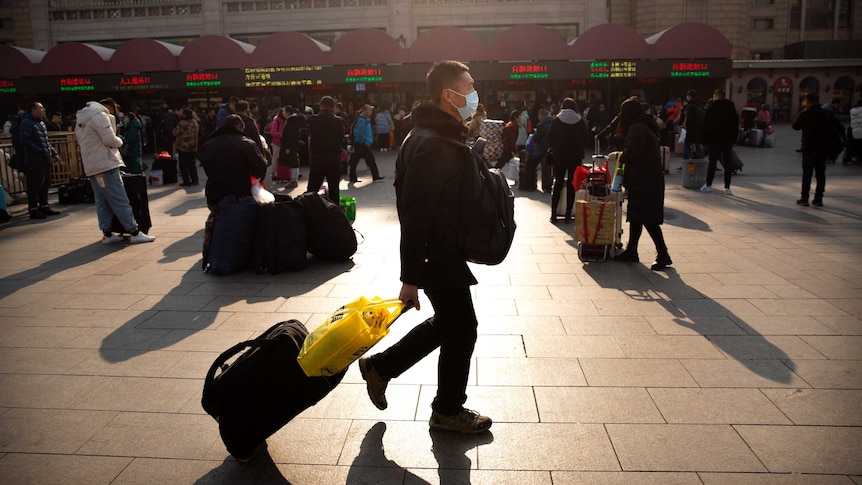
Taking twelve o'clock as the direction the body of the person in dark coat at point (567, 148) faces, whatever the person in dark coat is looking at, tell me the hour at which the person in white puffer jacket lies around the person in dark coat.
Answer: The person in white puffer jacket is roughly at 8 o'clock from the person in dark coat.

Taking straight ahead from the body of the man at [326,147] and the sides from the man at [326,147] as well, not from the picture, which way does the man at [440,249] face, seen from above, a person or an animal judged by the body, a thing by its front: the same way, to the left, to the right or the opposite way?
to the right

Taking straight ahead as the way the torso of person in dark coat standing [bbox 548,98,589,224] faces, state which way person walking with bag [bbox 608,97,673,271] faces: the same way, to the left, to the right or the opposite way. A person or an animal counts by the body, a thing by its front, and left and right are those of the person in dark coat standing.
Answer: to the left

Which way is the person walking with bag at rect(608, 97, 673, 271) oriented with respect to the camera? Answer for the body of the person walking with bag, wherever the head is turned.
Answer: to the viewer's left

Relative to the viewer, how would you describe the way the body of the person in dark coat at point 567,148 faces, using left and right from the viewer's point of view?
facing away from the viewer
